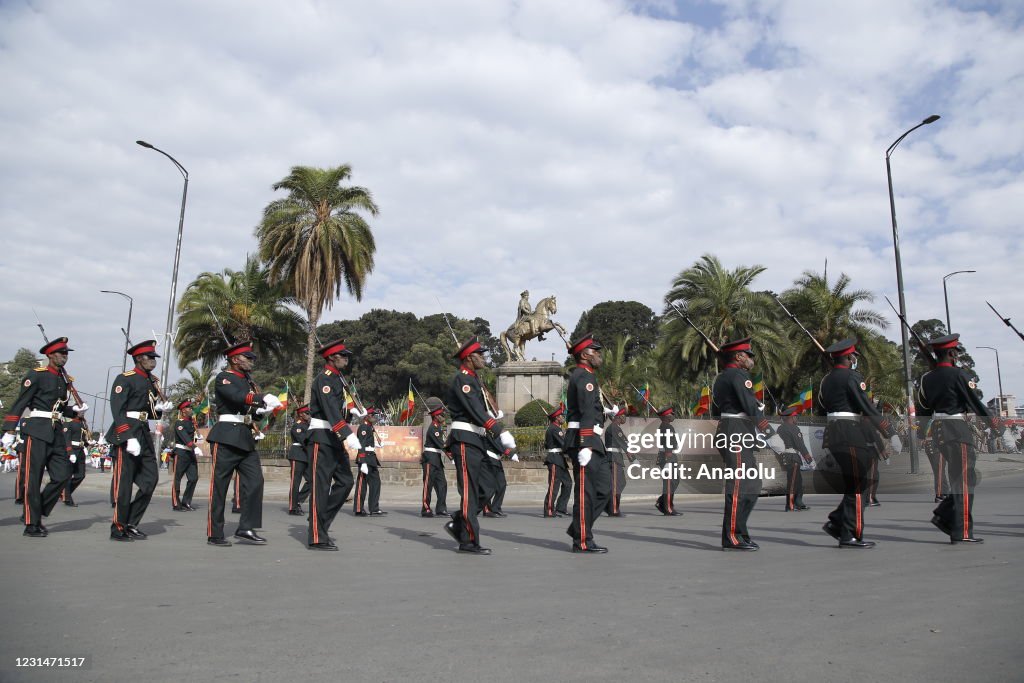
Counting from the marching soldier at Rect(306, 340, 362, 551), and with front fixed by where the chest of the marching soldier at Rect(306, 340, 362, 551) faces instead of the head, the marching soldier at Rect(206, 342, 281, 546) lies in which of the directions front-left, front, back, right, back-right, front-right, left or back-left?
back

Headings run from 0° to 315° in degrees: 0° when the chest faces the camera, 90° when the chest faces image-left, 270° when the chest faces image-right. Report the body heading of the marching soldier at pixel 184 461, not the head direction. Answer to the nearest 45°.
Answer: approximately 315°

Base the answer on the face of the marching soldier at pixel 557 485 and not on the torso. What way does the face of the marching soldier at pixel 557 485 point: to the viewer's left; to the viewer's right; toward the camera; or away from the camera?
to the viewer's right

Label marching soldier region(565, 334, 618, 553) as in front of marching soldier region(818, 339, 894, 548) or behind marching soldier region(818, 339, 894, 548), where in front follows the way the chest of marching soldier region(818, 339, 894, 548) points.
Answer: behind

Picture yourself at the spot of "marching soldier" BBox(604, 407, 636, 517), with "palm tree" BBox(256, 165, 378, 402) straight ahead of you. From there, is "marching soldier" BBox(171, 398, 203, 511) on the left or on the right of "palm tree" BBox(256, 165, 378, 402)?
left

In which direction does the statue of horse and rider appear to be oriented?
to the viewer's right

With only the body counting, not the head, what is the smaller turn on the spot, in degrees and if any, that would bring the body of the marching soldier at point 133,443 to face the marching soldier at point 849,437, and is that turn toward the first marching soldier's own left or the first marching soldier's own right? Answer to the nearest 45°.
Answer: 0° — they already face them

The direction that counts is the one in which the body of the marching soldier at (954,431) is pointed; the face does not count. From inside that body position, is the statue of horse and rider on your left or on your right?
on your left

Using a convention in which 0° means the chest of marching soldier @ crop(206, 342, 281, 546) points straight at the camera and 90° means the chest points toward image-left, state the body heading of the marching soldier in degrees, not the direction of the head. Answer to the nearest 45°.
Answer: approximately 315°

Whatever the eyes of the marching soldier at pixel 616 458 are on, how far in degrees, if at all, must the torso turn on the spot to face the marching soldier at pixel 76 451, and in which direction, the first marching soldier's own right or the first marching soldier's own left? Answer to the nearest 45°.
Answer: approximately 180°
